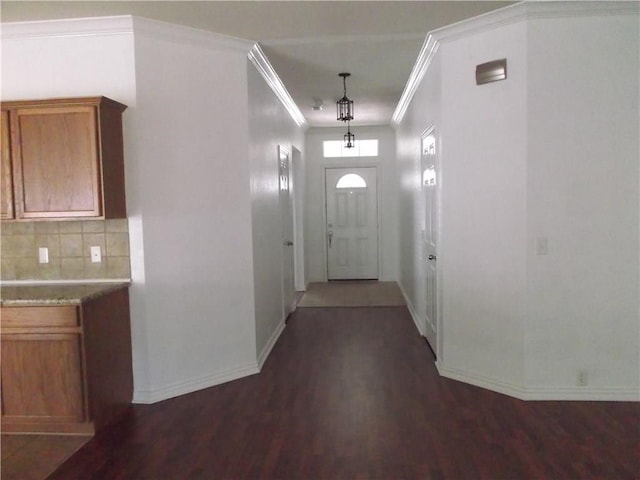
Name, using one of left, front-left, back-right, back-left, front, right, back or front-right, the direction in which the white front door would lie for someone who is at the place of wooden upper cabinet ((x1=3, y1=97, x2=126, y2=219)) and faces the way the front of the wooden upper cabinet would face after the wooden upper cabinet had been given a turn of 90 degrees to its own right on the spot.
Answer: right

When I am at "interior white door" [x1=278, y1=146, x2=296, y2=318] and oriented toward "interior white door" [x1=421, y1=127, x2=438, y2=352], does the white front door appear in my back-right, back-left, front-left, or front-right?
back-left

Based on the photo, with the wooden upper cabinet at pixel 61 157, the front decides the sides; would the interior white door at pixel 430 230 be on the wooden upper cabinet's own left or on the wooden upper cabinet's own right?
on the wooden upper cabinet's own left

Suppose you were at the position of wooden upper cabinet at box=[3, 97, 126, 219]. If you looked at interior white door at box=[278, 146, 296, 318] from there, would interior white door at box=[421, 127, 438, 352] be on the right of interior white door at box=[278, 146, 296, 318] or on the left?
right

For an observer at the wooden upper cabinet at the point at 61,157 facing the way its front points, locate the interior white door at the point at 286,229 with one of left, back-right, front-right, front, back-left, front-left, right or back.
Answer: back

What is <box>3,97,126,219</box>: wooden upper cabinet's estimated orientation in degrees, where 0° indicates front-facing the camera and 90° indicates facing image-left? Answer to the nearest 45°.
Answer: approximately 45°
